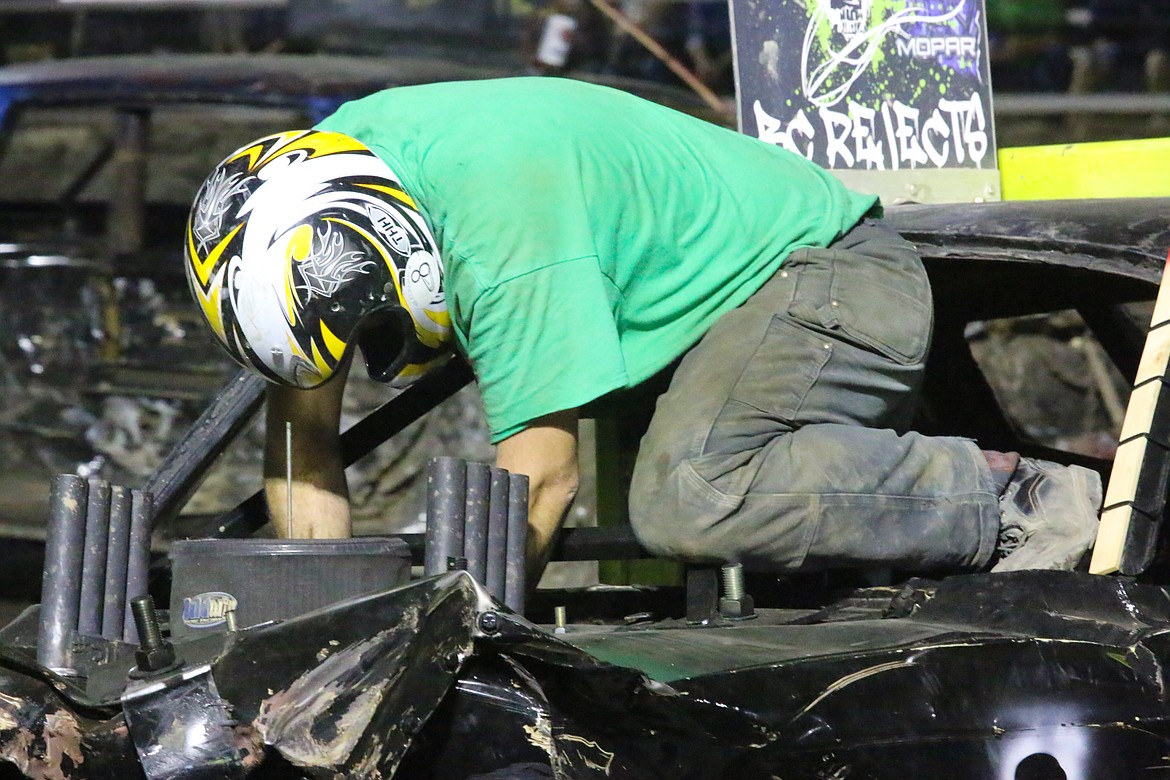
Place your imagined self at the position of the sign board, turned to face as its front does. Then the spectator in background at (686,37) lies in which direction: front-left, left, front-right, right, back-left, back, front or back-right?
back

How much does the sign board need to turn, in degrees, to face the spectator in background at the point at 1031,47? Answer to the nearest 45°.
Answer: approximately 180°

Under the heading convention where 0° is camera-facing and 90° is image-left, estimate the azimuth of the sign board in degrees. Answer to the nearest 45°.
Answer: approximately 0°

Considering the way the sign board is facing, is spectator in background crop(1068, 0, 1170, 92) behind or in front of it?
behind
